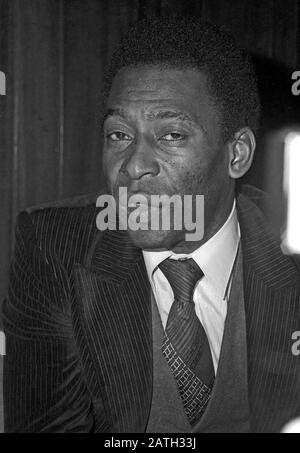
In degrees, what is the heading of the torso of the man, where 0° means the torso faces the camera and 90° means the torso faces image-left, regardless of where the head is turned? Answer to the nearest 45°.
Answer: approximately 0°
